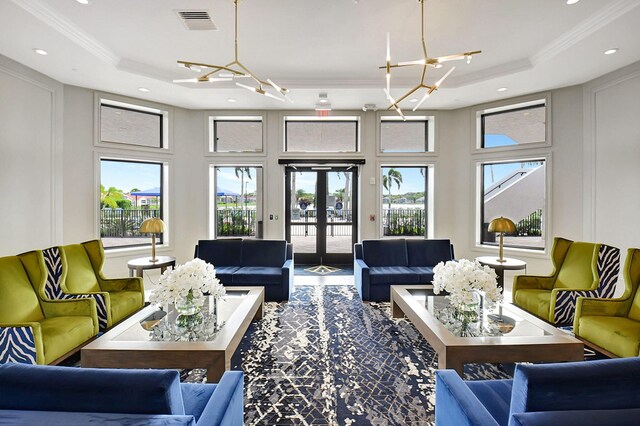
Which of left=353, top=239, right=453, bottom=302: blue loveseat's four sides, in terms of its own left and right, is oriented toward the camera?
front

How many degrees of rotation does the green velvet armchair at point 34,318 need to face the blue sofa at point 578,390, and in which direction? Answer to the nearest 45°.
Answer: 0° — it already faces it

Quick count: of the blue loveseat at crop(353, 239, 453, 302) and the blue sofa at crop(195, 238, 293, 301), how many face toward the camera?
2

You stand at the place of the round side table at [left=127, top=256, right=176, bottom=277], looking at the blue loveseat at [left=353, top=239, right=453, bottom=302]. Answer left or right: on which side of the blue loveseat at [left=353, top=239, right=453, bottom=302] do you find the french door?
left

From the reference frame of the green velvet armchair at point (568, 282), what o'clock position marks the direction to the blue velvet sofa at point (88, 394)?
The blue velvet sofa is roughly at 11 o'clock from the green velvet armchair.

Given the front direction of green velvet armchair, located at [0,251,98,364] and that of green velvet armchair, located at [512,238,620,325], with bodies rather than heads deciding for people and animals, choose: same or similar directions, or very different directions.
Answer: very different directions

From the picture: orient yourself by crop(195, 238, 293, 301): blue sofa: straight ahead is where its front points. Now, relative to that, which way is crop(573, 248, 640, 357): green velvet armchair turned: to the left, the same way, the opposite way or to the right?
to the right

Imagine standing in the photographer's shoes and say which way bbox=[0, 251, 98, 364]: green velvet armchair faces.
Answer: facing the viewer and to the right of the viewer

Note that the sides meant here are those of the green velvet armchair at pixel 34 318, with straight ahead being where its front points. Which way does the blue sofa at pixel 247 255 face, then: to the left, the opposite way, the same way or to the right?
to the right

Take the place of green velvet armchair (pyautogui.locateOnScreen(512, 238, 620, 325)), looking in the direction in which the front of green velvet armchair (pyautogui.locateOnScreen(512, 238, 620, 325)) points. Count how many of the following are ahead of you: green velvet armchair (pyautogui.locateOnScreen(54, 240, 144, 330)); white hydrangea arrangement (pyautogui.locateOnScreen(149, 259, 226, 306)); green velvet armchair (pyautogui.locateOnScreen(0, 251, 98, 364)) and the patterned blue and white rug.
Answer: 4

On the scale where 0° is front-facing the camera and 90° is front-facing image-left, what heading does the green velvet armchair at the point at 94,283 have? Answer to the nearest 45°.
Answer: approximately 315°

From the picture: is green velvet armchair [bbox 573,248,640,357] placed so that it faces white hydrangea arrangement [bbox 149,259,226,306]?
yes

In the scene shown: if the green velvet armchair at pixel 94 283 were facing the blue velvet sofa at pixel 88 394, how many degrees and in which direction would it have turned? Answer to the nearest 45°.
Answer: approximately 45° to its right

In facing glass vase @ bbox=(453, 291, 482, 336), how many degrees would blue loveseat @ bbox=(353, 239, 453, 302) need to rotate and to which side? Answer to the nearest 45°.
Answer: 0° — it already faces it

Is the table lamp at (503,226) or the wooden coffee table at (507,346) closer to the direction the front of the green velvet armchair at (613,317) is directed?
the wooden coffee table

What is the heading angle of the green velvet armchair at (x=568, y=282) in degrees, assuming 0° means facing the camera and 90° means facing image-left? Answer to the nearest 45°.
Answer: approximately 45°

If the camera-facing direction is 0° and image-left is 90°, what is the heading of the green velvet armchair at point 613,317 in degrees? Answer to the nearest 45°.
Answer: approximately 45°

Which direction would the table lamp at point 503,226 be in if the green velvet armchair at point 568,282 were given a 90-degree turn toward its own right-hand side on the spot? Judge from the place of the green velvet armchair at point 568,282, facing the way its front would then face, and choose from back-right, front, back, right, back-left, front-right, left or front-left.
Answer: front

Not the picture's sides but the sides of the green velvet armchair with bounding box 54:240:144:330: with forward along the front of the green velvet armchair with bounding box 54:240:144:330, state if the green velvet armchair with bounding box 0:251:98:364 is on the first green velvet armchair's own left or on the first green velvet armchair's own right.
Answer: on the first green velvet armchair's own right

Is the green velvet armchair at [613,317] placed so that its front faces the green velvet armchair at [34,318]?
yes
